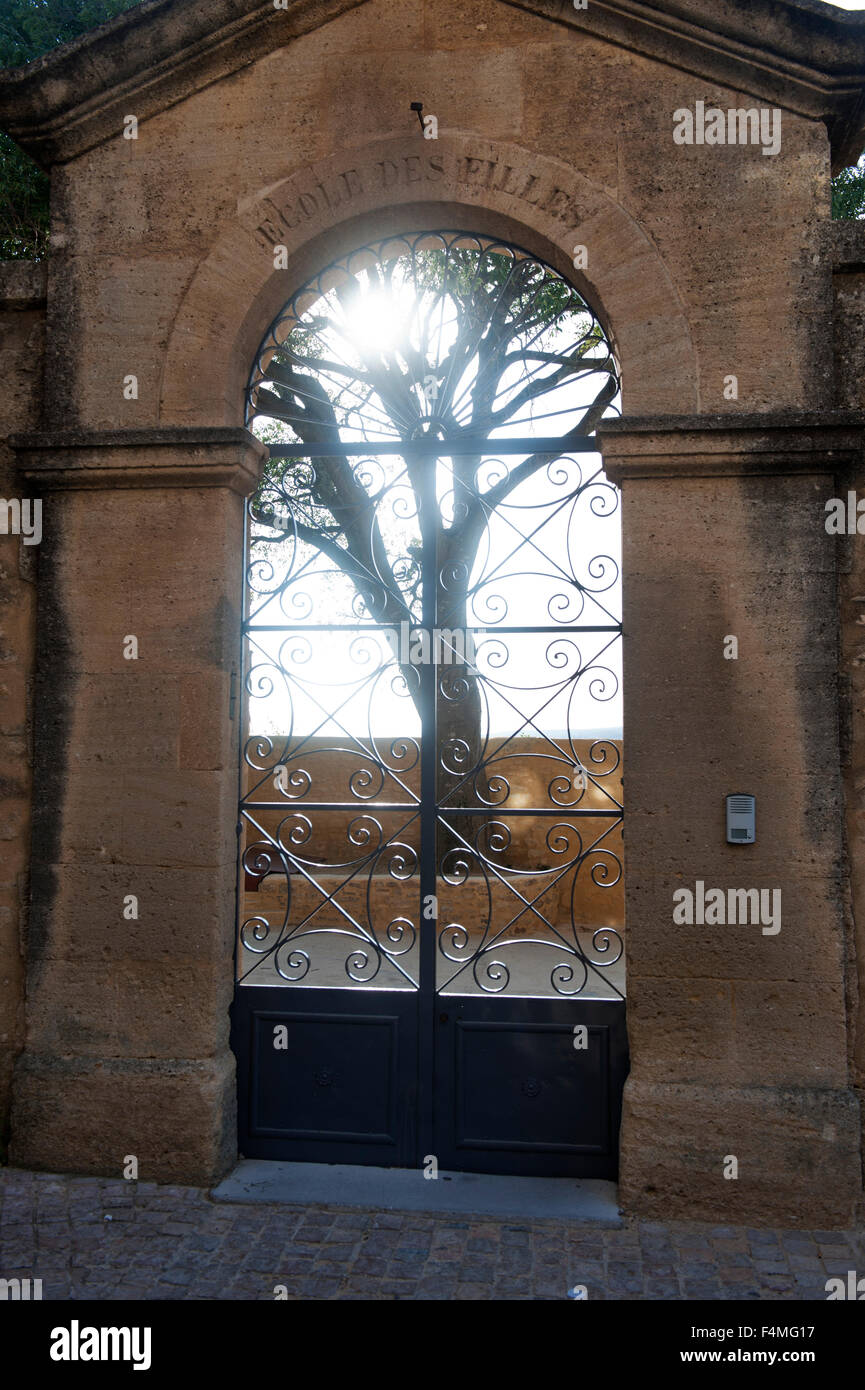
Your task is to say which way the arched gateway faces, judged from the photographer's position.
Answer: facing the viewer
